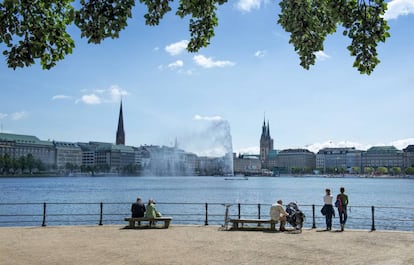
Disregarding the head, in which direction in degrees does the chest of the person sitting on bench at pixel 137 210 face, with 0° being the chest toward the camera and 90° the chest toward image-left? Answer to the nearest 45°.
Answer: approximately 180°

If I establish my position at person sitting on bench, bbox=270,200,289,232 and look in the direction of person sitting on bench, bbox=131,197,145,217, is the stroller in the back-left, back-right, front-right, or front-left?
back-right

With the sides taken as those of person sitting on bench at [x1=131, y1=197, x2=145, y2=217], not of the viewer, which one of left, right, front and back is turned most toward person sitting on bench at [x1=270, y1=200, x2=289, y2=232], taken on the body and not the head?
right

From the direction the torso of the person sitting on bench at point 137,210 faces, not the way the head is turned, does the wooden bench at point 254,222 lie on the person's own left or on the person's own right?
on the person's own right

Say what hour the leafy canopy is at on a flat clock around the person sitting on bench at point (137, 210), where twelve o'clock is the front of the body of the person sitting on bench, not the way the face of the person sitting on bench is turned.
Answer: The leafy canopy is roughly at 6 o'clock from the person sitting on bench.

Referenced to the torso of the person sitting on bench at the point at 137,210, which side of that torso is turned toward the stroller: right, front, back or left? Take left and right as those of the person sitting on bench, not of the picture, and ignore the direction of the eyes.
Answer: right
